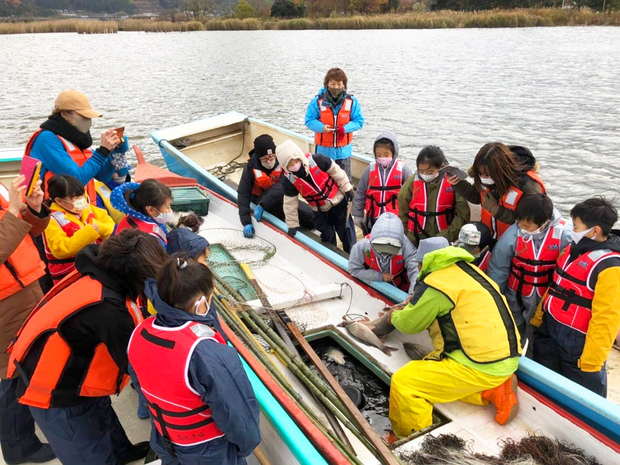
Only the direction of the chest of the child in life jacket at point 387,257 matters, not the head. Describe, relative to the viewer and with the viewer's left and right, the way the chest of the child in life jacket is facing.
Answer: facing the viewer

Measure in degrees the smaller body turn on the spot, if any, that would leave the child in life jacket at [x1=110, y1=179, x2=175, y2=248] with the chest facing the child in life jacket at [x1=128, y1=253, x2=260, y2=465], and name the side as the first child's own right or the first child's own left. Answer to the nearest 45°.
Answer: approximately 90° to the first child's own right

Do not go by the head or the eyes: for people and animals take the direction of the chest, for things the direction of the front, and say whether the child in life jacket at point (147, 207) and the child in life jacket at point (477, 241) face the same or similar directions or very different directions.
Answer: very different directions

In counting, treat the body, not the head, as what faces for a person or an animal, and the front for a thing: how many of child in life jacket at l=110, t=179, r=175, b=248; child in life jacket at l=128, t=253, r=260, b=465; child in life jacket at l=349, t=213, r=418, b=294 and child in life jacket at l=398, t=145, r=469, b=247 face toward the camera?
2

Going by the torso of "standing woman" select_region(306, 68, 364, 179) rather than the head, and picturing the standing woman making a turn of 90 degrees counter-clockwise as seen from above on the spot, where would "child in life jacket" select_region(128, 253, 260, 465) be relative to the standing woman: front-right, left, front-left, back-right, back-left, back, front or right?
right

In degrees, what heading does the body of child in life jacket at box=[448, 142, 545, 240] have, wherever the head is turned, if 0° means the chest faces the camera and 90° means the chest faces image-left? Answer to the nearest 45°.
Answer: approximately 45°

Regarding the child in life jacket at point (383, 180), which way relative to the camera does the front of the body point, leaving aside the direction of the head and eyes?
toward the camera

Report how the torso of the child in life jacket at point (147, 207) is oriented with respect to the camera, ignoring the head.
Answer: to the viewer's right

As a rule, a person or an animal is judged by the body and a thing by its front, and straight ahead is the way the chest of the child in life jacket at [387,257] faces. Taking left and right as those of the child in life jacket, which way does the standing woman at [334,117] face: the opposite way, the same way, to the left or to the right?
the same way

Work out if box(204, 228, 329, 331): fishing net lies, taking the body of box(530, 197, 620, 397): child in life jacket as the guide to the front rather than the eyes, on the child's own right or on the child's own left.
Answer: on the child's own right

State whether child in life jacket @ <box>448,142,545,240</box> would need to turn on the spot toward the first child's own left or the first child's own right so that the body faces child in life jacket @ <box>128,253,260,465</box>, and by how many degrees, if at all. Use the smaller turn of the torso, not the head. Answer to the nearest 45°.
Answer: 0° — they already face them

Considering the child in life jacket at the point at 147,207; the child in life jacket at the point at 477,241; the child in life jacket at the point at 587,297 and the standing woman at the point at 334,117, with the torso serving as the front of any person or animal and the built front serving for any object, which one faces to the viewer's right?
the child in life jacket at the point at 147,207

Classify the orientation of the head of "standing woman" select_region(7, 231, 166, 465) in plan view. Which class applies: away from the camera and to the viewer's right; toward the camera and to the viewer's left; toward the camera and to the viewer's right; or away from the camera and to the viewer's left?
away from the camera and to the viewer's right

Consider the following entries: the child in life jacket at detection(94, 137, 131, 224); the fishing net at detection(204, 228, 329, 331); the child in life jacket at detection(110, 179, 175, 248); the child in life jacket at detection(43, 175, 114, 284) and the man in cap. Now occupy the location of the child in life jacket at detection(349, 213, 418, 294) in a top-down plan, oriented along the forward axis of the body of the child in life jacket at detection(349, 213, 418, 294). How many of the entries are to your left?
0
